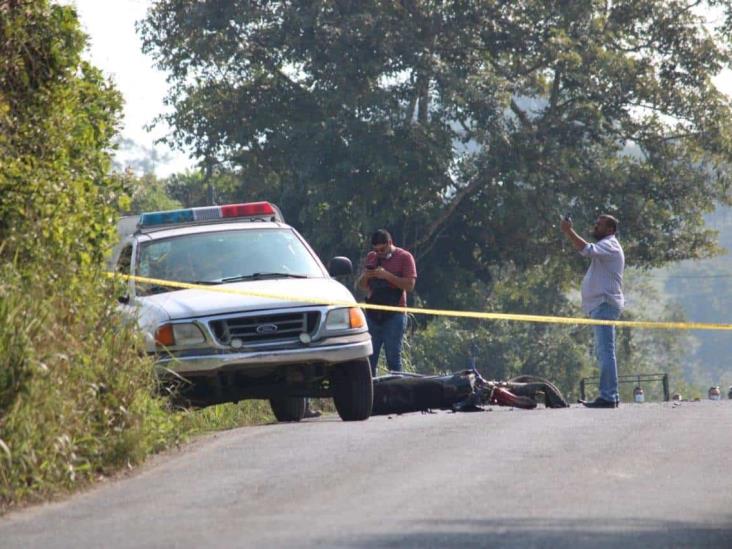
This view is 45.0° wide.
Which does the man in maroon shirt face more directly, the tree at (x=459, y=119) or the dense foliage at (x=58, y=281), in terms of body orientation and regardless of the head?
the dense foliage

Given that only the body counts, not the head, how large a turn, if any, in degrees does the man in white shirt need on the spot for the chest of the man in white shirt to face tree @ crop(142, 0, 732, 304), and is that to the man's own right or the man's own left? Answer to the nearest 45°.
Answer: approximately 90° to the man's own right

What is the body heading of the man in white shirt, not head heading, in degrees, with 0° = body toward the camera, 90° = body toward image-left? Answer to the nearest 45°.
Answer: approximately 90°

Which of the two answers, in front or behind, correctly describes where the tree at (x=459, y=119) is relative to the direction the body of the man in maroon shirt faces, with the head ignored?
behind

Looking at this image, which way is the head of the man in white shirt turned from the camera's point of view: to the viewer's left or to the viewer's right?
to the viewer's left

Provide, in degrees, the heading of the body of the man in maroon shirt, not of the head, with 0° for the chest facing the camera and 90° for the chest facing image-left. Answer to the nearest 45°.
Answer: approximately 45°

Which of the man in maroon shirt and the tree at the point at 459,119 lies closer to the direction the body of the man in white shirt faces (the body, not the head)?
the man in maroon shirt
